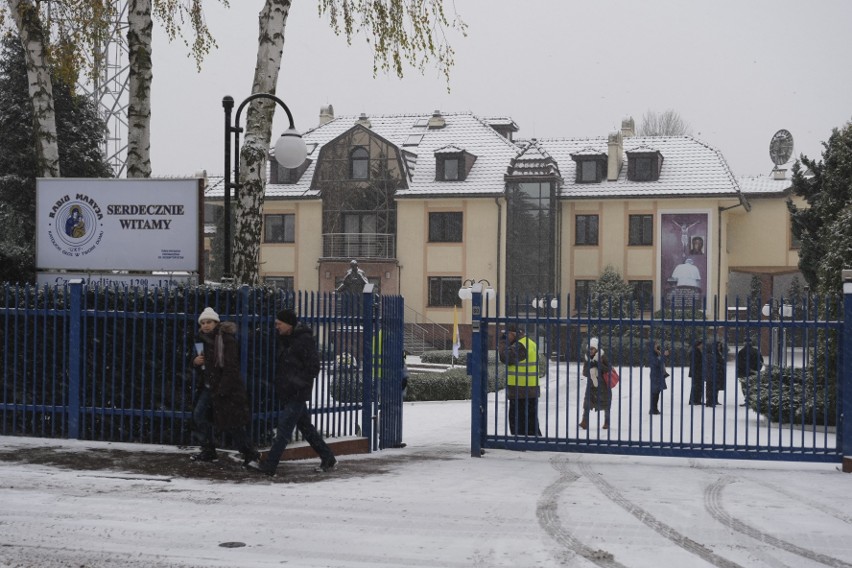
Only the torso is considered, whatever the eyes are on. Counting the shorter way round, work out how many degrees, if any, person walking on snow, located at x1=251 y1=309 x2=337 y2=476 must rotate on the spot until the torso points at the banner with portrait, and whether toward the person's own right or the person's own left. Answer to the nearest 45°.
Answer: approximately 135° to the person's own right

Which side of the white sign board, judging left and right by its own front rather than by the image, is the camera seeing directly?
front

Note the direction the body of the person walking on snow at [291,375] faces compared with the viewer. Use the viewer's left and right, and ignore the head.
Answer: facing to the left of the viewer

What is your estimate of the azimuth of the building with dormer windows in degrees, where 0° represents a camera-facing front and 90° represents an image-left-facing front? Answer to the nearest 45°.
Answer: approximately 0°

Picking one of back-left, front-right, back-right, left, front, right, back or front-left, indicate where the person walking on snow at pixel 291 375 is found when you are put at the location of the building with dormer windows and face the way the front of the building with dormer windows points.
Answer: front

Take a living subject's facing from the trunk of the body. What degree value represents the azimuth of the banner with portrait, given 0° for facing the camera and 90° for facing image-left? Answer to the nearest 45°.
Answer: approximately 0°

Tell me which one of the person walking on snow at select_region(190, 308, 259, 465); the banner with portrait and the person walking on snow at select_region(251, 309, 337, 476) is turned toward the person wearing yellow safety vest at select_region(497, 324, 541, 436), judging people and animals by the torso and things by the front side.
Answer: the banner with portrait

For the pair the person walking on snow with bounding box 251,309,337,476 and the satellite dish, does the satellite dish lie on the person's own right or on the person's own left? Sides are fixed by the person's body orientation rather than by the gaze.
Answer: on the person's own right

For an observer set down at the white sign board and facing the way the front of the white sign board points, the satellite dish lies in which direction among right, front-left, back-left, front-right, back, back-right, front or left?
back-left

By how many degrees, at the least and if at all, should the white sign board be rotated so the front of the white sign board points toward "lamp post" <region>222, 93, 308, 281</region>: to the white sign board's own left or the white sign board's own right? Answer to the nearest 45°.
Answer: approximately 45° to the white sign board's own left

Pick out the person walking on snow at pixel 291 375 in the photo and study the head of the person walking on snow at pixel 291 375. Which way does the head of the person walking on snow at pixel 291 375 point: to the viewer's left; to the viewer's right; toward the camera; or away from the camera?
to the viewer's left
